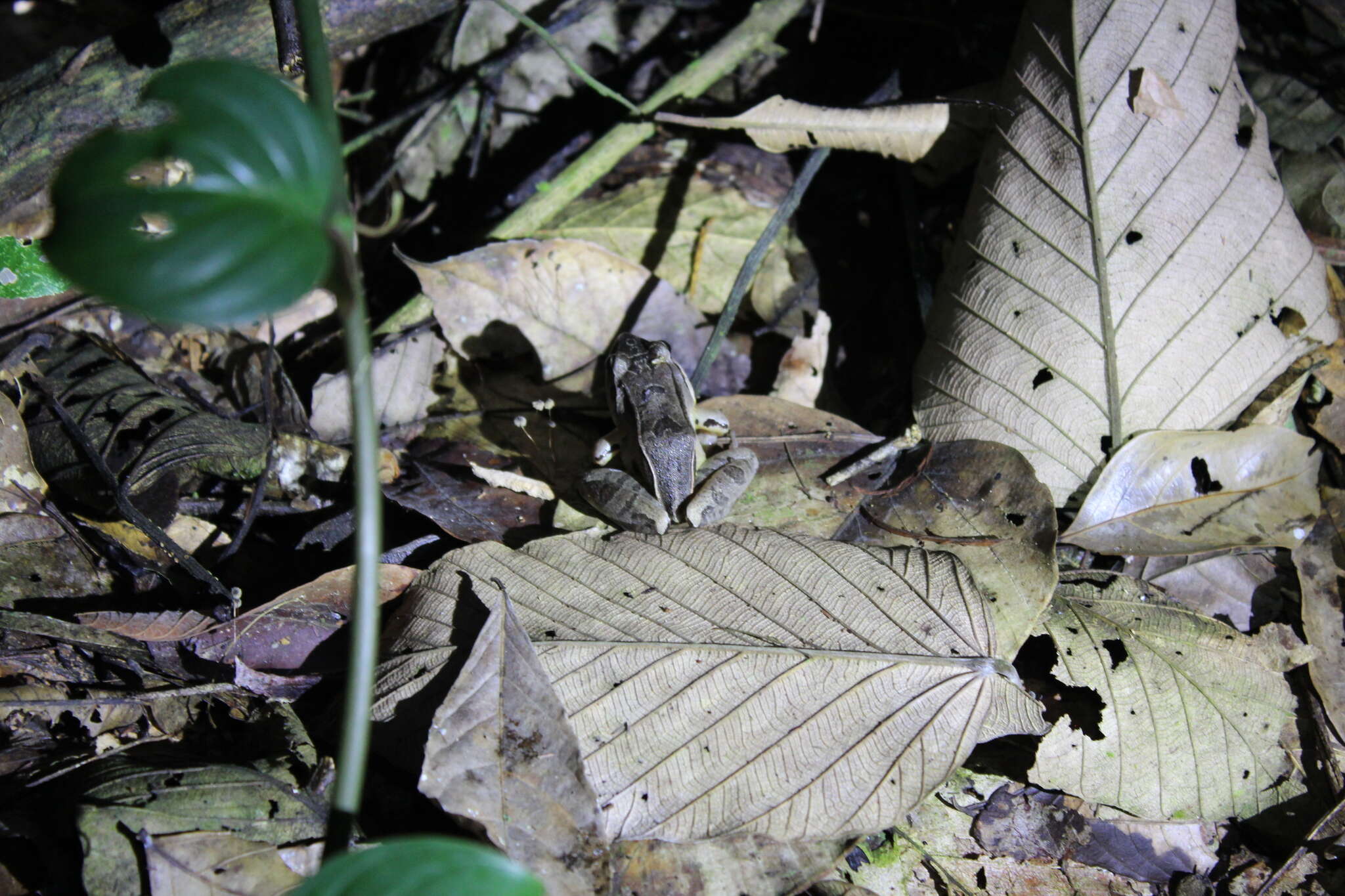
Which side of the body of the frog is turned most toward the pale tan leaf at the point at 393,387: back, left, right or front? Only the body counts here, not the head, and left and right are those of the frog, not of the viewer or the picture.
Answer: left

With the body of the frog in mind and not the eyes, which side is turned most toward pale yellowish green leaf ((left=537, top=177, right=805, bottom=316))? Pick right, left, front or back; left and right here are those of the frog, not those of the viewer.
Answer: front

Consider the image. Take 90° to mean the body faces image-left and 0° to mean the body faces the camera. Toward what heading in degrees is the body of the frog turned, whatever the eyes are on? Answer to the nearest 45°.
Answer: approximately 180°

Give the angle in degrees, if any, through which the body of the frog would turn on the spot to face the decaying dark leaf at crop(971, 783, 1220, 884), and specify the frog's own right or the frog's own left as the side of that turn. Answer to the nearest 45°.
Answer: approximately 135° to the frog's own right

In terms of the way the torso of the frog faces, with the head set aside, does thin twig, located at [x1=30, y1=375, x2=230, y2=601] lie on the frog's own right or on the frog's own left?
on the frog's own left

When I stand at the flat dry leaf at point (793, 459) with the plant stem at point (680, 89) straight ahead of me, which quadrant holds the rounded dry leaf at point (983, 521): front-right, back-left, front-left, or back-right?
back-right

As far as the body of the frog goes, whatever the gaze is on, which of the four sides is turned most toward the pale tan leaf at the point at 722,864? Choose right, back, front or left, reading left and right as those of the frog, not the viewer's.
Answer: back

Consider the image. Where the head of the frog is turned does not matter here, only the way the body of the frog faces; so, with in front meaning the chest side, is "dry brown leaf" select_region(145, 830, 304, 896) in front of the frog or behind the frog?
behind

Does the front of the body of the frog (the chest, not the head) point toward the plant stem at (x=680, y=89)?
yes

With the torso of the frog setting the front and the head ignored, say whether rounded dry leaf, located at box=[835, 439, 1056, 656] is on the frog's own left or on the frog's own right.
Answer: on the frog's own right

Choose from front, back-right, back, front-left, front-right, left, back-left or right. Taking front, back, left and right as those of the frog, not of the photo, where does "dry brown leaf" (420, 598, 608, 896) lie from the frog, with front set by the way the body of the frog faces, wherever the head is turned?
back

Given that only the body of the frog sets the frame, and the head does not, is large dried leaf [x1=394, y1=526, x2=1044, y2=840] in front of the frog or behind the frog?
behind

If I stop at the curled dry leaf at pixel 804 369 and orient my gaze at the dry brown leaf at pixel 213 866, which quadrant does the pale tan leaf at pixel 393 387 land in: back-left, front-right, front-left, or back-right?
front-right

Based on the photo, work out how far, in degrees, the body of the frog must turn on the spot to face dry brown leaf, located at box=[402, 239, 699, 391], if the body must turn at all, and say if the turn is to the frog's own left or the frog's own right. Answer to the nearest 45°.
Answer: approximately 45° to the frog's own left
